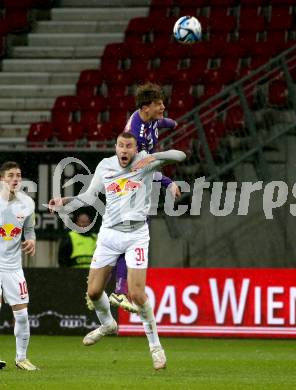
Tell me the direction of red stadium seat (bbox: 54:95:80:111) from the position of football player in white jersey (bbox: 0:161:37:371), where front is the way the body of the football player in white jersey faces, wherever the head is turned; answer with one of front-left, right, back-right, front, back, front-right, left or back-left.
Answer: back

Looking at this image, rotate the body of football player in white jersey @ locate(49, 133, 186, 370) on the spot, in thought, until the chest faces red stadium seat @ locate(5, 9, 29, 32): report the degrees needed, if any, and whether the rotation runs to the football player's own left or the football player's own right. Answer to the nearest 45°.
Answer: approximately 180°

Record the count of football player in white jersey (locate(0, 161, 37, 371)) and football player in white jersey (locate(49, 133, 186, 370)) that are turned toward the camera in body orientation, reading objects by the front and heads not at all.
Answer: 2

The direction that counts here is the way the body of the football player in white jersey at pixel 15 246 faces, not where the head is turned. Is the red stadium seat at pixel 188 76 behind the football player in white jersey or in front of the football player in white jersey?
behind

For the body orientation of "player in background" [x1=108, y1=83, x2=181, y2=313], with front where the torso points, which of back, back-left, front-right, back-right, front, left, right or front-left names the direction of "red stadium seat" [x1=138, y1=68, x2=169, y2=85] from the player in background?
back-left

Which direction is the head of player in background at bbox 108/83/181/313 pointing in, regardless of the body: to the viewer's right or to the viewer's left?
to the viewer's right

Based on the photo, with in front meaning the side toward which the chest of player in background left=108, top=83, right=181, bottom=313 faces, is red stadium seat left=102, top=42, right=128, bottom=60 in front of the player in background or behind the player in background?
behind

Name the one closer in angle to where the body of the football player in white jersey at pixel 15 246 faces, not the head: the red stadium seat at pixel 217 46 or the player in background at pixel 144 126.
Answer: the player in background

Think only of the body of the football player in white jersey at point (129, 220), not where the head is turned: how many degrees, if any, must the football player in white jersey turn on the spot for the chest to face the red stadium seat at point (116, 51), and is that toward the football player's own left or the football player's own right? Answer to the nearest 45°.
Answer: approximately 180°
